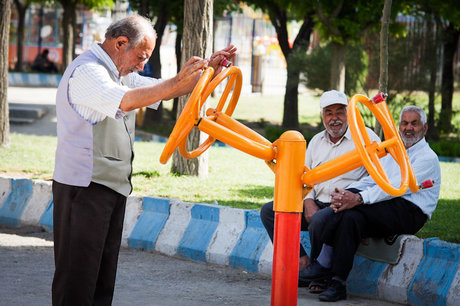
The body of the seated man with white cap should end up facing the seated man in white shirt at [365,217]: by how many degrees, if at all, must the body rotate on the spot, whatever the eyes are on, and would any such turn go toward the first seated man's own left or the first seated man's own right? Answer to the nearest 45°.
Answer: approximately 90° to the first seated man's own left

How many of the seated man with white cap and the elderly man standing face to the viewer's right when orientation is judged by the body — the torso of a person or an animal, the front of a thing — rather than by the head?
1

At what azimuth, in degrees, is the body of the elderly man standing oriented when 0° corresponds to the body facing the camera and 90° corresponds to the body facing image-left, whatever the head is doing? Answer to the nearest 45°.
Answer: approximately 270°

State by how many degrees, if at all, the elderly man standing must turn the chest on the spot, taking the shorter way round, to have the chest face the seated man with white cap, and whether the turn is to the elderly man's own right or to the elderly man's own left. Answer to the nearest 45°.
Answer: approximately 45° to the elderly man's own left

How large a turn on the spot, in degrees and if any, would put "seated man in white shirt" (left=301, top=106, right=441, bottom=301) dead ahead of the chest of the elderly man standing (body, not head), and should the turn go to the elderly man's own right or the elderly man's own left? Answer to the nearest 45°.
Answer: approximately 45° to the elderly man's own left

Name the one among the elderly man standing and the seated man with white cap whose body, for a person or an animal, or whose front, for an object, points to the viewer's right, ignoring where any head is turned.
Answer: the elderly man standing

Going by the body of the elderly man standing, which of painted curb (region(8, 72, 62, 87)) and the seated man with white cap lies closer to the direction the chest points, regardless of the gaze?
the seated man with white cap

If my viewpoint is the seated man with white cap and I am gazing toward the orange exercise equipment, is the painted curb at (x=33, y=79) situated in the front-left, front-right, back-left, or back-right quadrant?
back-right

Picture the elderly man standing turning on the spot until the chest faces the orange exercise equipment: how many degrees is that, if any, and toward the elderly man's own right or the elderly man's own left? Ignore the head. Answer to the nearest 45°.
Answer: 0° — they already face it

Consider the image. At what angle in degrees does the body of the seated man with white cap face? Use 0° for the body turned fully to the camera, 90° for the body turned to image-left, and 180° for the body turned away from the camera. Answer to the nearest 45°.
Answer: approximately 45°

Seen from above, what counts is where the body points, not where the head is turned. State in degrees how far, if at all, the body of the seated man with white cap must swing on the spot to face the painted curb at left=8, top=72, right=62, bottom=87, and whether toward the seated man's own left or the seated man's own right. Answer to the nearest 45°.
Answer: approximately 90° to the seated man's own right

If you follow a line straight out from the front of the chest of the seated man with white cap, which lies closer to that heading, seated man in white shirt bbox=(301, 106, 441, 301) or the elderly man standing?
the elderly man standing

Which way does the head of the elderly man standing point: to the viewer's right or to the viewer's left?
to the viewer's right
